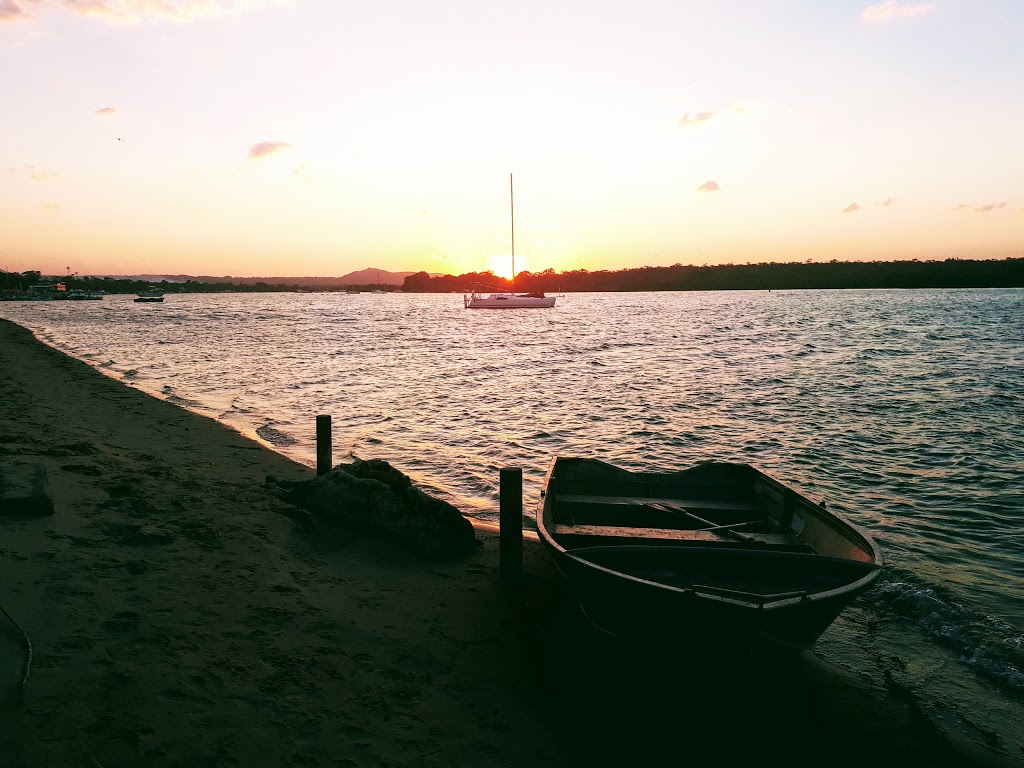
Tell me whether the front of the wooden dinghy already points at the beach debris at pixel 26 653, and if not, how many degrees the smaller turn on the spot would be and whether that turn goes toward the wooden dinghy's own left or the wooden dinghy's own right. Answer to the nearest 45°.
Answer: approximately 90° to the wooden dinghy's own right

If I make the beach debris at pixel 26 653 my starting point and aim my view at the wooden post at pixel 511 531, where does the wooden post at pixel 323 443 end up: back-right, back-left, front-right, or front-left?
front-left

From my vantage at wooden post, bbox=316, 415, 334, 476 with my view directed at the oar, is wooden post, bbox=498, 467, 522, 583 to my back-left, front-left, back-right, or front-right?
front-right

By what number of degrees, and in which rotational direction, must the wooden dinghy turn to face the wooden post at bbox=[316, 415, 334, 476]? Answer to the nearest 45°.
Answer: approximately 180°

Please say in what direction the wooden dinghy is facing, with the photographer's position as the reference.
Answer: facing the viewer and to the right of the viewer

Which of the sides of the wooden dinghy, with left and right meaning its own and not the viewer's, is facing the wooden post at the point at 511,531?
back
